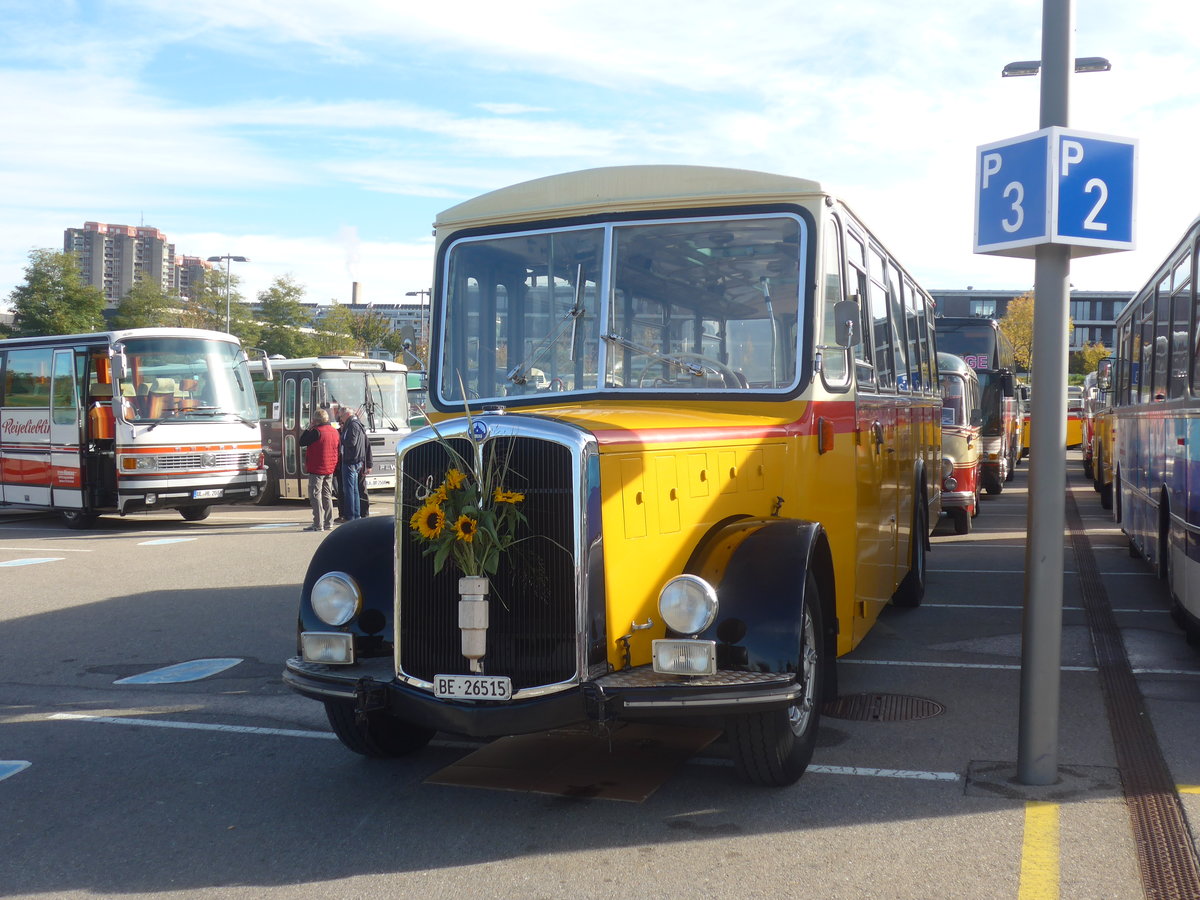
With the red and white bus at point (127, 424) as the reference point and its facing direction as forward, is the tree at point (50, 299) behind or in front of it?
behind

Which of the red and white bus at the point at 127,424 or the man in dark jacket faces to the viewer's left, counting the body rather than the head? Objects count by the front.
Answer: the man in dark jacket

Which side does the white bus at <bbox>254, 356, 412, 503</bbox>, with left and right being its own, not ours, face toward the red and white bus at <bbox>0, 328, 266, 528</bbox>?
right

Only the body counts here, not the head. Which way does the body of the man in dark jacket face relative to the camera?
to the viewer's left

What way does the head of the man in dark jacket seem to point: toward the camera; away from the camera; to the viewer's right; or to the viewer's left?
to the viewer's left

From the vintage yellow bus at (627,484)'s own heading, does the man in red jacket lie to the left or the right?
on its right

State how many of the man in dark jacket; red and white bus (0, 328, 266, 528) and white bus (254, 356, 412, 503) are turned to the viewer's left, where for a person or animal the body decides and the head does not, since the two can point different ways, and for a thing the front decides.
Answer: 1

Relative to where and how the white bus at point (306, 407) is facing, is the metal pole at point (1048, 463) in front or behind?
in front

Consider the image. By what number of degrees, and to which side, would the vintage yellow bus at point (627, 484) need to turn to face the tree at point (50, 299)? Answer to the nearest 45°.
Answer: approximately 90° to its right

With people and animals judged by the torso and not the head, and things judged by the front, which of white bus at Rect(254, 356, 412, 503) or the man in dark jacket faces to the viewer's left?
the man in dark jacket

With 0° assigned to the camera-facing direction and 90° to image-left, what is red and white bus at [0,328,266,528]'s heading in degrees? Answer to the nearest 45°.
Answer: approximately 315°

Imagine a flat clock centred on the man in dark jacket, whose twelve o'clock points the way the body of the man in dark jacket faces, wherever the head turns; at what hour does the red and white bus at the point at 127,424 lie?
The red and white bus is roughly at 1 o'clock from the man in dark jacket.

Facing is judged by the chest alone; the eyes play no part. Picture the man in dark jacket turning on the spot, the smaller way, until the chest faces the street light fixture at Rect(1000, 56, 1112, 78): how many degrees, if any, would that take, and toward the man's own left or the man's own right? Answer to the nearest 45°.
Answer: approximately 135° to the man's own left

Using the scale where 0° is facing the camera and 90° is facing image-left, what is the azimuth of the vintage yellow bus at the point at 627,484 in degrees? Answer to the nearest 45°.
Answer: approximately 45°

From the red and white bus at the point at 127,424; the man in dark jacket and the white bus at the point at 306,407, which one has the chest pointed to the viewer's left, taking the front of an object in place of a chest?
the man in dark jacket
